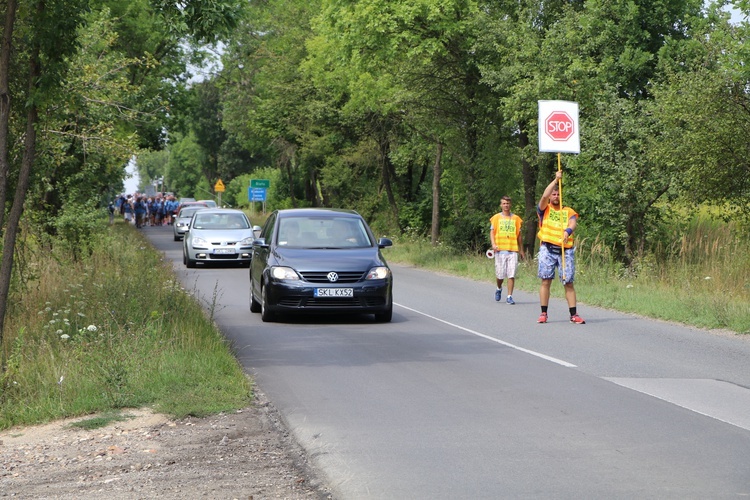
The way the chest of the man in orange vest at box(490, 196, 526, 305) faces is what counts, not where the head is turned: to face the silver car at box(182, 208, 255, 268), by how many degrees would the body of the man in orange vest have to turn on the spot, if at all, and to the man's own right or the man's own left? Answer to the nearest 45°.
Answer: approximately 135° to the man's own right

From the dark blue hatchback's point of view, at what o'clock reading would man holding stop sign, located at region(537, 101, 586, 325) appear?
The man holding stop sign is roughly at 9 o'clock from the dark blue hatchback.

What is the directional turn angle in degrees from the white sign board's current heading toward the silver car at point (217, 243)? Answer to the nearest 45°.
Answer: approximately 135° to its right

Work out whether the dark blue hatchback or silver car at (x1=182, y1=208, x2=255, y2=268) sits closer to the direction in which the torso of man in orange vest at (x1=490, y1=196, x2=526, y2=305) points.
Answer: the dark blue hatchback

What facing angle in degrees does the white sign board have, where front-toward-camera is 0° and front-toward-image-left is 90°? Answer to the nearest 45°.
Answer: approximately 0°
